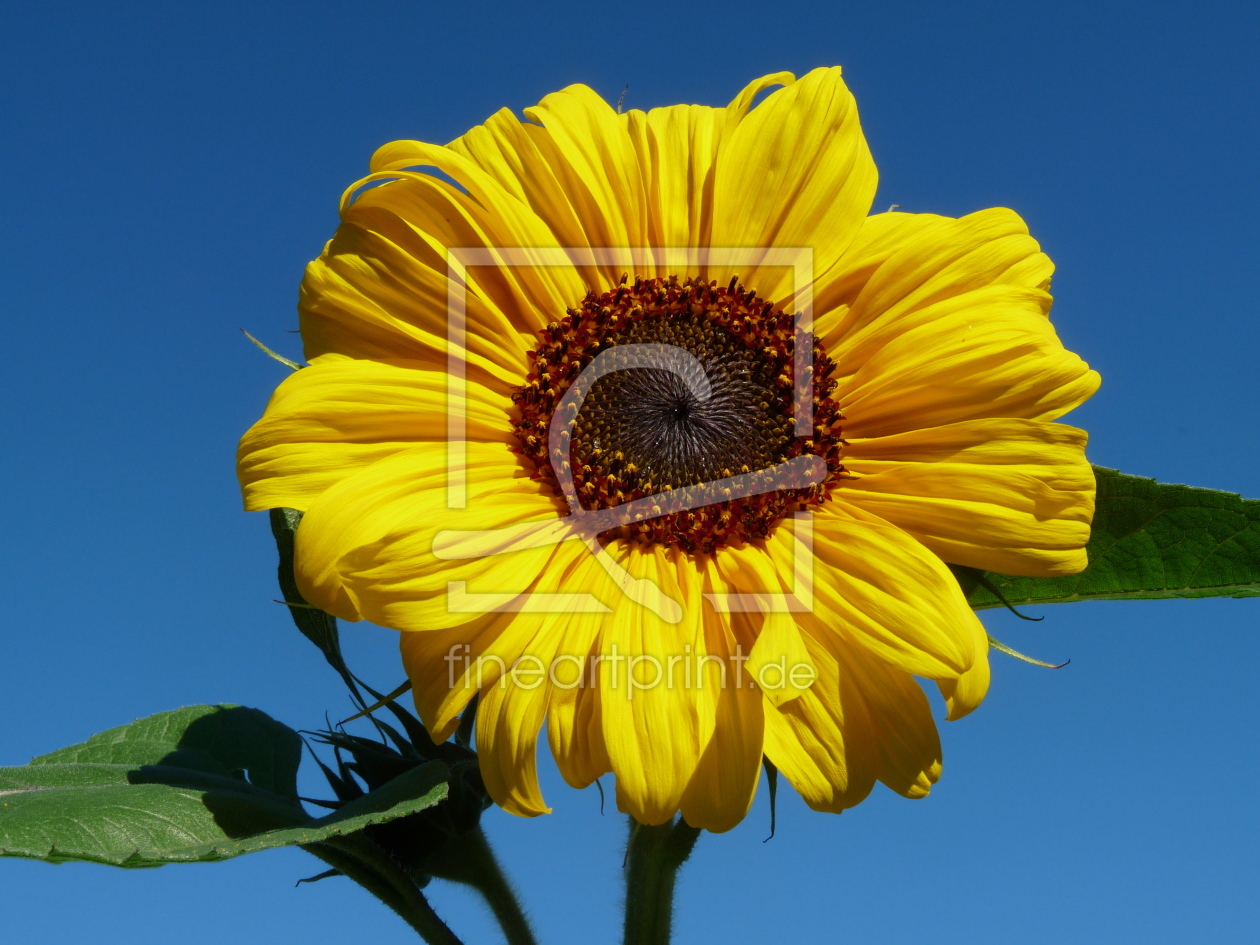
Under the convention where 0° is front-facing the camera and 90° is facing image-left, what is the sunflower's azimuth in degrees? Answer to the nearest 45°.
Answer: approximately 0°
